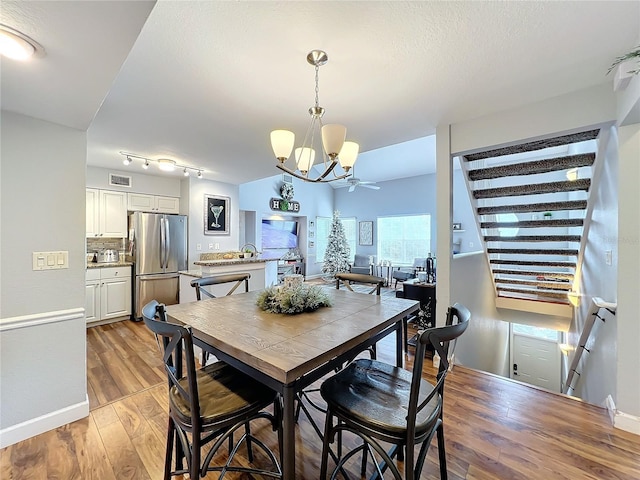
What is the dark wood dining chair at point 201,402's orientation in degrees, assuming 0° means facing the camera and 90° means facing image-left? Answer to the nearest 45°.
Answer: approximately 225°

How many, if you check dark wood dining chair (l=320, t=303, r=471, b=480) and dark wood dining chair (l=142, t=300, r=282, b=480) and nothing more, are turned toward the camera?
0

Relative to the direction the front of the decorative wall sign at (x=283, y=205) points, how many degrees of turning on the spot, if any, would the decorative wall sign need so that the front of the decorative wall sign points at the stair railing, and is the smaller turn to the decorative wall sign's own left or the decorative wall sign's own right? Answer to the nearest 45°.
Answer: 0° — it already faces it

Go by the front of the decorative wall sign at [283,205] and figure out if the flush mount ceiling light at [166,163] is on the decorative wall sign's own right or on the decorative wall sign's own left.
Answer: on the decorative wall sign's own right

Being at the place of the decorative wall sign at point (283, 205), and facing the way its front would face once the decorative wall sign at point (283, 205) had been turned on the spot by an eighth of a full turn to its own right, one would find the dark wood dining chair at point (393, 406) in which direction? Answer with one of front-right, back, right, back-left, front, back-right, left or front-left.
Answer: front

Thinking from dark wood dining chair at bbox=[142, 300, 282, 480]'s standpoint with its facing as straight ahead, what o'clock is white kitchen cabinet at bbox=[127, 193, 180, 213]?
The white kitchen cabinet is roughly at 10 o'clock from the dark wood dining chair.

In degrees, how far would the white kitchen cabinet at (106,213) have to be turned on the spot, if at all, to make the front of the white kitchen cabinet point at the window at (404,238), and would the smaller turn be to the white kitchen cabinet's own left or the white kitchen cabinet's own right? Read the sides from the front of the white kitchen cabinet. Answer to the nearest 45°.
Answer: approximately 90° to the white kitchen cabinet's own left

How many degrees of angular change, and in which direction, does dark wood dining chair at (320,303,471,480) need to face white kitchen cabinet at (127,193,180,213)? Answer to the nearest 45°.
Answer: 0° — it already faces it

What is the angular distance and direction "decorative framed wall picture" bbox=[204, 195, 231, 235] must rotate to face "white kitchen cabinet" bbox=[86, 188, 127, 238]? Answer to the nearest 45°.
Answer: approximately 135° to its right

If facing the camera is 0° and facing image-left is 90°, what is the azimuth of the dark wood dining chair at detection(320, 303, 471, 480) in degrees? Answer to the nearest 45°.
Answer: approximately 135°

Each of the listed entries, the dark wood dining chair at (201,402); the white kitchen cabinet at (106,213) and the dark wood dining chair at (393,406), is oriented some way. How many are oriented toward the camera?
1

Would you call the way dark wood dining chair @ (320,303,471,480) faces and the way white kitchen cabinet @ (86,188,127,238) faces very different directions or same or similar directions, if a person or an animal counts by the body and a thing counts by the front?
very different directions

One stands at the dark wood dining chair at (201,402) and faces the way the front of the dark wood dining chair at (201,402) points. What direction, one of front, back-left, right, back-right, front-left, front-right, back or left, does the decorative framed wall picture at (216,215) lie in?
front-left

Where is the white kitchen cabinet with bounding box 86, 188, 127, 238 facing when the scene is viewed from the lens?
facing the viewer
